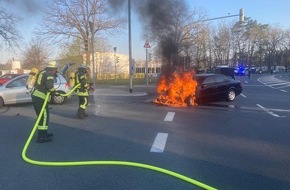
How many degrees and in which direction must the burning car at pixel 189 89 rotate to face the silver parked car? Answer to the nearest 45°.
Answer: approximately 45° to its right

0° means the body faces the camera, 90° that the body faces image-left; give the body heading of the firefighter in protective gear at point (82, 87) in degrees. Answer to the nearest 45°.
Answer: approximately 270°

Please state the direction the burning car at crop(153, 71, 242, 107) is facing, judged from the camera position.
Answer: facing the viewer and to the left of the viewer

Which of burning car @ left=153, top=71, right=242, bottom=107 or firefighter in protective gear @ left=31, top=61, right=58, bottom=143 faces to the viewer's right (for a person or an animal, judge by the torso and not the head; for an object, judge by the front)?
the firefighter in protective gear

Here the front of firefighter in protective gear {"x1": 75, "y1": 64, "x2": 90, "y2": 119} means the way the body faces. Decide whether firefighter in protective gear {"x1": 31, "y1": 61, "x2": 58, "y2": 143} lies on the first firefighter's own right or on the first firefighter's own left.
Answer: on the first firefighter's own right

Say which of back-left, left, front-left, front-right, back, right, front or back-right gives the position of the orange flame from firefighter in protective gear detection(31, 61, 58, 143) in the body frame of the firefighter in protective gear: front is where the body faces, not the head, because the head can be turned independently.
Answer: front-left

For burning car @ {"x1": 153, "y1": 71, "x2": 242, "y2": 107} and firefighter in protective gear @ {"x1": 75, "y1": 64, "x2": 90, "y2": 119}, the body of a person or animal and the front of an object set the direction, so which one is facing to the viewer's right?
the firefighter in protective gear

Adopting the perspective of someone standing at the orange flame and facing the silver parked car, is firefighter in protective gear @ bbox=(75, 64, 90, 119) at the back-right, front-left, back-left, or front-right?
front-left

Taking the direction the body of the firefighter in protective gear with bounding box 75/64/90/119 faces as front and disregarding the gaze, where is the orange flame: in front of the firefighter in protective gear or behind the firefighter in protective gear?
in front

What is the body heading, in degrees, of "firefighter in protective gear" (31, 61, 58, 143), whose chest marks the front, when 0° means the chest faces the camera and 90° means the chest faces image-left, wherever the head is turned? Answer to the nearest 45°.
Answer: approximately 270°

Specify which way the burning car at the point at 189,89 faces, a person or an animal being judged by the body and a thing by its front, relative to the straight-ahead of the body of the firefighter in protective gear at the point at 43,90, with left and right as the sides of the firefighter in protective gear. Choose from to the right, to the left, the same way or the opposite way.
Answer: the opposite way

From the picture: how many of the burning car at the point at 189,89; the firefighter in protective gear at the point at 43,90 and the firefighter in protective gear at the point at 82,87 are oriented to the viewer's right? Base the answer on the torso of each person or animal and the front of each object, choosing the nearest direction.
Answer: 2

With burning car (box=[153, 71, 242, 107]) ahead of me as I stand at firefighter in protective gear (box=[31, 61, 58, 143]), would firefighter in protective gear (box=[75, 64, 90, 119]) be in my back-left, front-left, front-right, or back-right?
front-left

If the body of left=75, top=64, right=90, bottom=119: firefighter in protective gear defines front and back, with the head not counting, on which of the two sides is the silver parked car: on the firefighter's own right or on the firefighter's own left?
on the firefighter's own left

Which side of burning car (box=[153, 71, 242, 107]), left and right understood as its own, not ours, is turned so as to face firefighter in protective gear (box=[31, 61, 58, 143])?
front

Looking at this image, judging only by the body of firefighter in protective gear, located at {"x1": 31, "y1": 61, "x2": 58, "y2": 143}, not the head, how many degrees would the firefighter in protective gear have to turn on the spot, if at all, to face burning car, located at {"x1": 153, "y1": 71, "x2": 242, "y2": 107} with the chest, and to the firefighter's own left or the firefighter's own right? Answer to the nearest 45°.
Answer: approximately 45° to the firefighter's own left

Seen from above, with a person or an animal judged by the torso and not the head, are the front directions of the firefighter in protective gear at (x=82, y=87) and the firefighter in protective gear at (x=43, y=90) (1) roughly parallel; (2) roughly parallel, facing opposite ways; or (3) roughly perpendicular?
roughly parallel
